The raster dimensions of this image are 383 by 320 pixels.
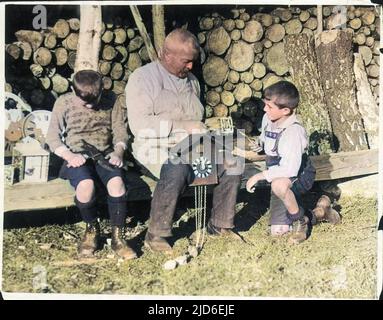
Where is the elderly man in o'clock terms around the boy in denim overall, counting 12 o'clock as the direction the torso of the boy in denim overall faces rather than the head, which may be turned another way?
The elderly man is roughly at 1 o'clock from the boy in denim overall.

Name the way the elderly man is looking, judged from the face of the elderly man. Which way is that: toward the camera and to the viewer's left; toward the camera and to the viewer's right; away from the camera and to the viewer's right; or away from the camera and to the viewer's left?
toward the camera and to the viewer's right

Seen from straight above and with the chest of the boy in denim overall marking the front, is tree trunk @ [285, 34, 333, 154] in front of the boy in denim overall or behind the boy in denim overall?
behind

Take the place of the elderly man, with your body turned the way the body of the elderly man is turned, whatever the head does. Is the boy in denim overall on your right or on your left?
on your left

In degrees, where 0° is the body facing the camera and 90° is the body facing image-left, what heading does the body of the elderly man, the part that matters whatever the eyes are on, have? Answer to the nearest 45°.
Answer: approximately 315°

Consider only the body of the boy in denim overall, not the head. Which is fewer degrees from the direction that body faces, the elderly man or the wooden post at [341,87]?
the elderly man

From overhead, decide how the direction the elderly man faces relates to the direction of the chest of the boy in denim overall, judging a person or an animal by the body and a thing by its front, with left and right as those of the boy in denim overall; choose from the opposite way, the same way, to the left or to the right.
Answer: to the left

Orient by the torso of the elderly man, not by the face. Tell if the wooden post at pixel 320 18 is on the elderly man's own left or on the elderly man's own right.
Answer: on the elderly man's own left

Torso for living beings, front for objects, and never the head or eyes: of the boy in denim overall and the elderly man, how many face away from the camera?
0

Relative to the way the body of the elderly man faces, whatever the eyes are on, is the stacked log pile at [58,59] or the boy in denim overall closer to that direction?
the boy in denim overall
